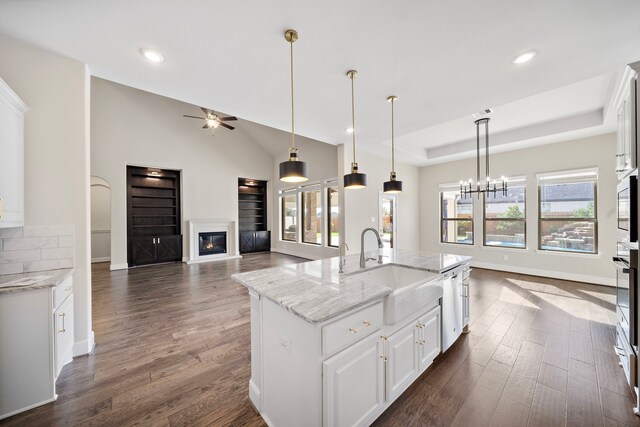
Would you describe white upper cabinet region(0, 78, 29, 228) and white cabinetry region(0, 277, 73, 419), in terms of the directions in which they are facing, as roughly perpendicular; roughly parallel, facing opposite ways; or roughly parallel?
roughly parallel

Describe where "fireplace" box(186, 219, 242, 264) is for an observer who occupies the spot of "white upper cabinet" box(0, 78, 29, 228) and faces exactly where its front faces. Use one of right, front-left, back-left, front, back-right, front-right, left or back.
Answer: front-left

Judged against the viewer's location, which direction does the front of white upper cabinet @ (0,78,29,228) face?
facing to the right of the viewer

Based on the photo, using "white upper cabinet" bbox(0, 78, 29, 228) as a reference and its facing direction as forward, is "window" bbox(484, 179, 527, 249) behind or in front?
in front

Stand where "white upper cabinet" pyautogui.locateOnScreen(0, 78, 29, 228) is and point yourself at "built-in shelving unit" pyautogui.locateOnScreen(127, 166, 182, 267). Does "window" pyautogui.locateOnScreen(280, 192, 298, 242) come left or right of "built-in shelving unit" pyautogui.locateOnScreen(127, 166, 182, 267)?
right

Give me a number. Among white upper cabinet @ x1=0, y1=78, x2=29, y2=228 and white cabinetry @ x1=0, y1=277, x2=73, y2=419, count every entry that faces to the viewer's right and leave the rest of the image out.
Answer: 2

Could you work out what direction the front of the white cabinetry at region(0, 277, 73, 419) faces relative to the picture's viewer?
facing to the right of the viewer

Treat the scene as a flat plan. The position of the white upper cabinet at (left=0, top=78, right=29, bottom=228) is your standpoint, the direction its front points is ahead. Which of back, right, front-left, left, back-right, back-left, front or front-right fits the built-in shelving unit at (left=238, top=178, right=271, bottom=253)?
front-left
